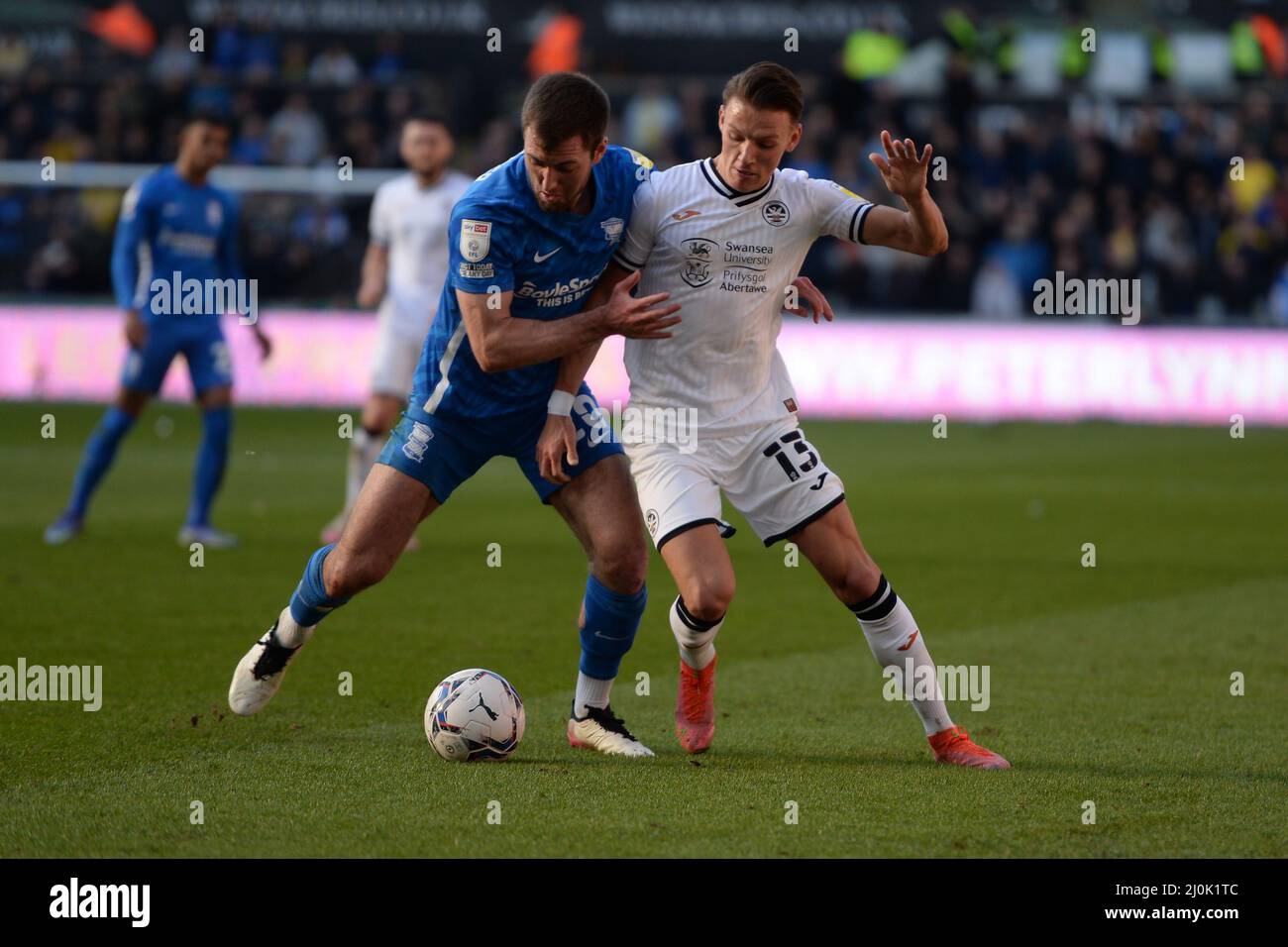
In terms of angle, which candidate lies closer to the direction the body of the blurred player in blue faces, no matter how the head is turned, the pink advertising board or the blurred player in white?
the blurred player in white

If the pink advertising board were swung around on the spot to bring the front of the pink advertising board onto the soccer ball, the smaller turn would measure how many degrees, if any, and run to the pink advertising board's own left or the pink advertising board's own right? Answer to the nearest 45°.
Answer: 0° — it already faces it

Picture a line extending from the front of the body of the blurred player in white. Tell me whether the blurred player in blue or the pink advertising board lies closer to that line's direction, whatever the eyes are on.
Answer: the blurred player in blue

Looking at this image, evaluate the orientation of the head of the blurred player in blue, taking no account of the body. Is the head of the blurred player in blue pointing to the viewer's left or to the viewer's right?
to the viewer's right

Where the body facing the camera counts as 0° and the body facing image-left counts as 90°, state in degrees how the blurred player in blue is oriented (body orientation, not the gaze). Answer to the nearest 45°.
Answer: approximately 315°

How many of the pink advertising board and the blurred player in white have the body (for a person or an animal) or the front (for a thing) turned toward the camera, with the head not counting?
2

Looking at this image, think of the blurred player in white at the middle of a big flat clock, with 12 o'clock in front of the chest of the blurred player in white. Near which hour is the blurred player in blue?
The blurred player in blue is roughly at 3 o'clock from the blurred player in white.

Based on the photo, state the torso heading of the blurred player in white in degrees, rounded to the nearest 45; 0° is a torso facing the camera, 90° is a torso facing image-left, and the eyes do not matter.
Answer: approximately 0°
